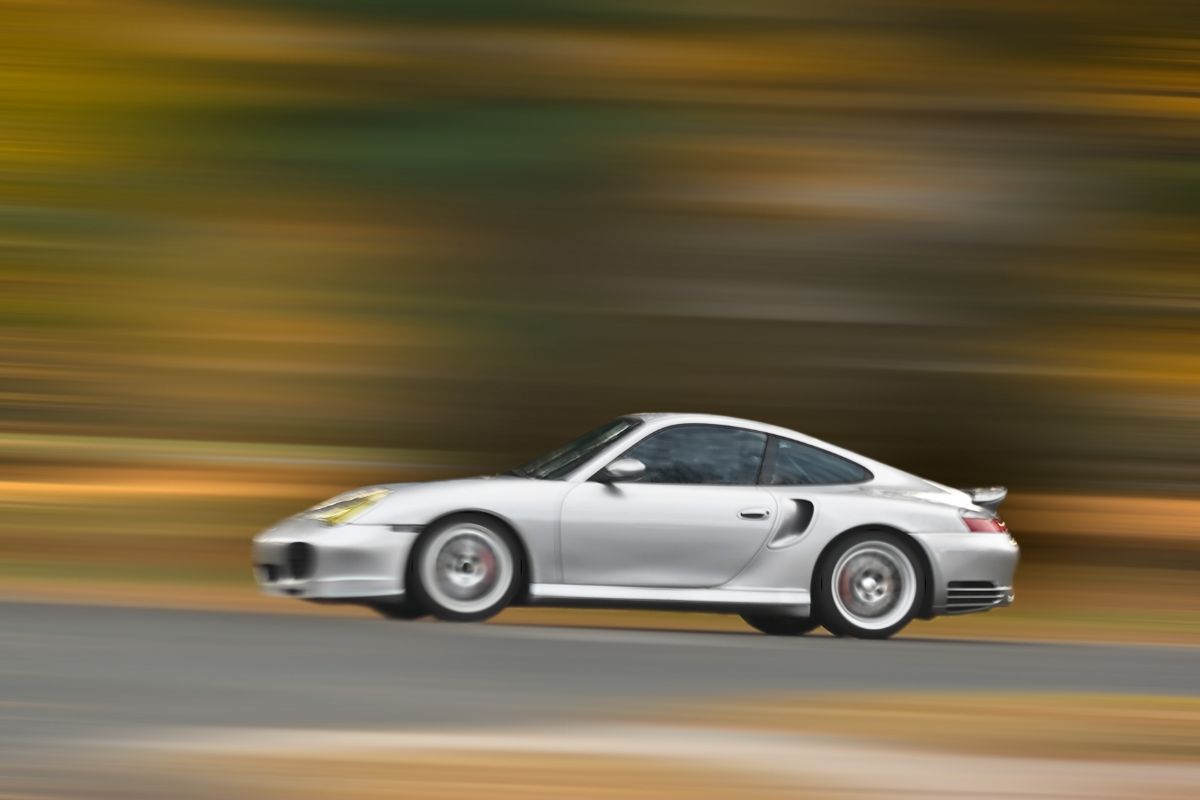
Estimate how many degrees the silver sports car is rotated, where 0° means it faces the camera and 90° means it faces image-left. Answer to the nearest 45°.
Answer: approximately 90°
